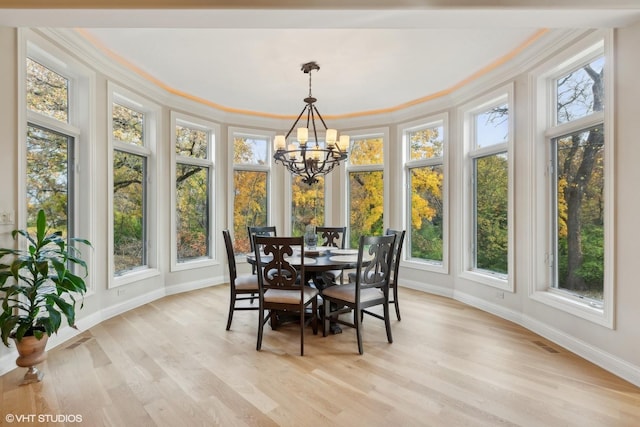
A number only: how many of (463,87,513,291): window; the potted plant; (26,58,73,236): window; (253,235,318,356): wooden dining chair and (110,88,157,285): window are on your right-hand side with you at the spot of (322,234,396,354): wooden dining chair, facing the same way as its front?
1

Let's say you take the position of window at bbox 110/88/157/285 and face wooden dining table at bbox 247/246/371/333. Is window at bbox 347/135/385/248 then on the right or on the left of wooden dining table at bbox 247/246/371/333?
left

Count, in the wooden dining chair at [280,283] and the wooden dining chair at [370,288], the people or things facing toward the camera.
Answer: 0

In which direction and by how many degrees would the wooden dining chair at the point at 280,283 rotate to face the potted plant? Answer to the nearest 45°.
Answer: approximately 135° to its left

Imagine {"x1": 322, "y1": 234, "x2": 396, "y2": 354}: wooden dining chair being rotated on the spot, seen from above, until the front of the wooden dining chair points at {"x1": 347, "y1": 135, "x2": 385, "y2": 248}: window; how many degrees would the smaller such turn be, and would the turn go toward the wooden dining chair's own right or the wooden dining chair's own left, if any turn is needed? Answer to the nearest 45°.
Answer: approximately 45° to the wooden dining chair's own right

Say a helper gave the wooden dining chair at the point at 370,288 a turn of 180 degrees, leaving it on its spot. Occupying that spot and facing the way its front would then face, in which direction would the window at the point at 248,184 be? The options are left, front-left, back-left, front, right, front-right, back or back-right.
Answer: back

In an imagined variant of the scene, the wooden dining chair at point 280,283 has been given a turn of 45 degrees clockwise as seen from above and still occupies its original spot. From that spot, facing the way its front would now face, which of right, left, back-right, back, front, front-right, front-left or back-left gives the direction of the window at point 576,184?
front

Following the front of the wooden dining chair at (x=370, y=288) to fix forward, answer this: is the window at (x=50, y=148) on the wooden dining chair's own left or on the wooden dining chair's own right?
on the wooden dining chair's own left

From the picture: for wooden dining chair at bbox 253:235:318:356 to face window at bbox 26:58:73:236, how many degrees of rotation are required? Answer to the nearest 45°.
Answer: approximately 135° to its left

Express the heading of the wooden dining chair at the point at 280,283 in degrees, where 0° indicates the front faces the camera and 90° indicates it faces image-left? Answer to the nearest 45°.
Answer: approximately 225°

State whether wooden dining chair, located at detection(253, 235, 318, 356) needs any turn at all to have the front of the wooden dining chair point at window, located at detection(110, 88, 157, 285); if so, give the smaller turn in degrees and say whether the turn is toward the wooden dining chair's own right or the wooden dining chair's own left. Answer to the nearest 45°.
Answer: approximately 90° to the wooden dining chair's own left

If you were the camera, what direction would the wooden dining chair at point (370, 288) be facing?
facing away from the viewer and to the left of the viewer

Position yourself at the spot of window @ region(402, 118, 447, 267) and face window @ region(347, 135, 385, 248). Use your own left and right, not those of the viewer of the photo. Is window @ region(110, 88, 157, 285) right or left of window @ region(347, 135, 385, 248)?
left

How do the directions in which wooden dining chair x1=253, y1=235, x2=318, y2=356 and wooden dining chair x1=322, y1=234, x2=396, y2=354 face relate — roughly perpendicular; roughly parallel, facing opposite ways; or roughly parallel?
roughly perpendicular
